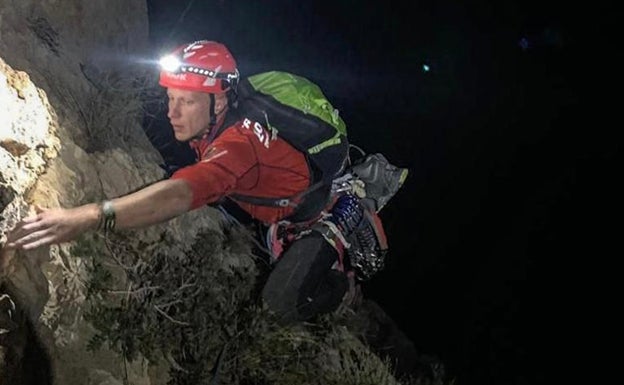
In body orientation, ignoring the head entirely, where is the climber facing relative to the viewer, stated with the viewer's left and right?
facing to the left of the viewer
